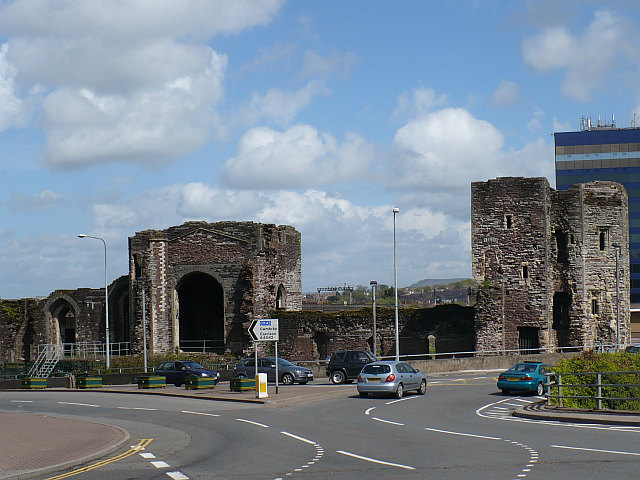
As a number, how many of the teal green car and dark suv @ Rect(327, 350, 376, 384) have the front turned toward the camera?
0

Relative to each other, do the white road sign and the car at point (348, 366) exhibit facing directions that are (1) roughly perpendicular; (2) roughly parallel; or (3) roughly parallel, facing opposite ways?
roughly perpendicular

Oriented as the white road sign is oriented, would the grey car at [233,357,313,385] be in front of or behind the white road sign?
behind

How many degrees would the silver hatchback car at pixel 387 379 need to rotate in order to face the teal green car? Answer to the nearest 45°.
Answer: approximately 45° to its right

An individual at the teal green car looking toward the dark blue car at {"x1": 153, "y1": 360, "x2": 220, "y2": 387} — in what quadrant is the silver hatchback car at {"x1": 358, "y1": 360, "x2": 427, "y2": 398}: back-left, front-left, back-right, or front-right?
front-left

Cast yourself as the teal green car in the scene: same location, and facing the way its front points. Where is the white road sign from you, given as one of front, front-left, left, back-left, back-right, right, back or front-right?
back-left

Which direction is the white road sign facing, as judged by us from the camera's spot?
facing the viewer

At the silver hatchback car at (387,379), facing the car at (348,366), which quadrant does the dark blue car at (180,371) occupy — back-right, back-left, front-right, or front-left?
front-left

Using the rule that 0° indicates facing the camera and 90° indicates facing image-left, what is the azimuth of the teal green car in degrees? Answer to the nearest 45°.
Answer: approximately 225°
